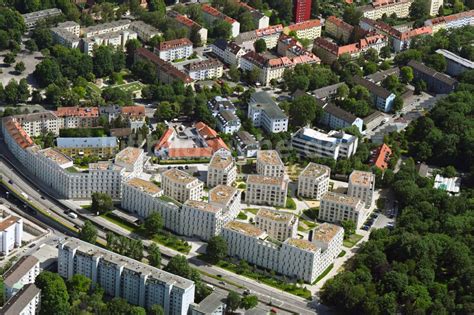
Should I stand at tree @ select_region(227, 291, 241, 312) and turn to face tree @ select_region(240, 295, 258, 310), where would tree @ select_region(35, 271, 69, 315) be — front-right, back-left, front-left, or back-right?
back-left

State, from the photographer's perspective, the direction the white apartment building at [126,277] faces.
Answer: facing the viewer and to the left of the viewer

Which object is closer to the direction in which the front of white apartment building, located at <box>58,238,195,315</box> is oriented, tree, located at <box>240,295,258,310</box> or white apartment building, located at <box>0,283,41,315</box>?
the white apartment building

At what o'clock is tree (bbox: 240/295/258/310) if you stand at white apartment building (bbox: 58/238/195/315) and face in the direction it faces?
The tree is roughly at 8 o'clock from the white apartment building.

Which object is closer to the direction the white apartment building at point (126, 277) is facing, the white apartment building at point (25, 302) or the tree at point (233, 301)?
the white apartment building

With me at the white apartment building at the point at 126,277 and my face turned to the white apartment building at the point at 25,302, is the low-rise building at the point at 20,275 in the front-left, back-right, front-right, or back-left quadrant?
front-right

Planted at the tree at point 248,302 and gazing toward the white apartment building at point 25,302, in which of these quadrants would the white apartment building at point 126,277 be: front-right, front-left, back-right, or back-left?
front-right

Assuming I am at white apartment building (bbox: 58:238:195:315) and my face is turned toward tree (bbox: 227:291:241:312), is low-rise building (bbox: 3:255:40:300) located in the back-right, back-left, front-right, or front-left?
back-right

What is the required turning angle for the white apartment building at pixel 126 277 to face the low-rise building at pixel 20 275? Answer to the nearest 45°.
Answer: approximately 45° to its right
